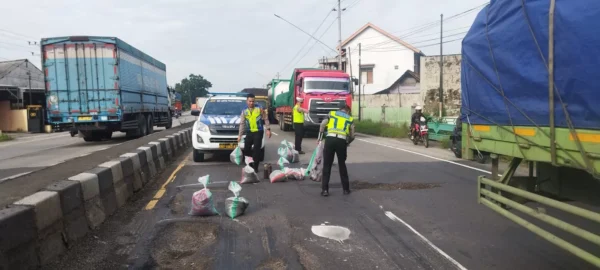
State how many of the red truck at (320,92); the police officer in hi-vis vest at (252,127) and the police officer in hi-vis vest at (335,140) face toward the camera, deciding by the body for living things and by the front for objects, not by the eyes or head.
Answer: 2

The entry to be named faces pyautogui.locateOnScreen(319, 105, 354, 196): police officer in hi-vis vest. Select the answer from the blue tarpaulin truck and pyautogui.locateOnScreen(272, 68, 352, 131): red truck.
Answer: the red truck

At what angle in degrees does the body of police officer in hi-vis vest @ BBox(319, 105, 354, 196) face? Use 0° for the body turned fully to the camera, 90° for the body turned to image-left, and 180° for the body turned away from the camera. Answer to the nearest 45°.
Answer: approximately 180°

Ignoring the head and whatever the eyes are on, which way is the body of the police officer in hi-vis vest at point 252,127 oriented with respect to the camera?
toward the camera

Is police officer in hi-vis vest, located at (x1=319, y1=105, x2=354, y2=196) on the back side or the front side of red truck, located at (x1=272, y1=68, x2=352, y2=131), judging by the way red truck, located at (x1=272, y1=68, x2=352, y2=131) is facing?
on the front side

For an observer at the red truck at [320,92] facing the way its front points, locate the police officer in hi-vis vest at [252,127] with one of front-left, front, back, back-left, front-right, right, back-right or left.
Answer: front

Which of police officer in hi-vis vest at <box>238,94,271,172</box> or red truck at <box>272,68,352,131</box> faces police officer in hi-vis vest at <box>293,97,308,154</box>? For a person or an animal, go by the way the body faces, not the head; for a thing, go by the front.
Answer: the red truck

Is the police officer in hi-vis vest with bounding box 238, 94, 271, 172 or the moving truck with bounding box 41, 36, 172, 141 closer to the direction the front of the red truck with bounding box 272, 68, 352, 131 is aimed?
the police officer in hi-vis vest

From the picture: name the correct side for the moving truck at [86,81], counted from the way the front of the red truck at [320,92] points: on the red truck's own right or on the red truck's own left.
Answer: on the red truck's own right

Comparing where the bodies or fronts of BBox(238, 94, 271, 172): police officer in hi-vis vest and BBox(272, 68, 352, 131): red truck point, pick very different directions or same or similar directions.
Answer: same or similar directions

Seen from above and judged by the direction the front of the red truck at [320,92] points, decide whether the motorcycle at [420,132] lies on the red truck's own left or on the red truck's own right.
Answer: on the red truck's own left

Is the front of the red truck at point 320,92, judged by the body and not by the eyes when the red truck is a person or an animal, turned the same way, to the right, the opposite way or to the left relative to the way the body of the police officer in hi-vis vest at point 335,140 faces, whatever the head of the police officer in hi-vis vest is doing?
the opposite way

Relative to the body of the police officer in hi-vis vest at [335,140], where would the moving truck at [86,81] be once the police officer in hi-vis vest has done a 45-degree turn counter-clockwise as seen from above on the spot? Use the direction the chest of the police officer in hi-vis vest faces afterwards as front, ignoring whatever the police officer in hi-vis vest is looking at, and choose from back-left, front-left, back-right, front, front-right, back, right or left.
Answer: front

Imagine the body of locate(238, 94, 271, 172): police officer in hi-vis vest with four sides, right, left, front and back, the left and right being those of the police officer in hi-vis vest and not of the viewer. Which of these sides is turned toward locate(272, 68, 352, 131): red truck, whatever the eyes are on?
back

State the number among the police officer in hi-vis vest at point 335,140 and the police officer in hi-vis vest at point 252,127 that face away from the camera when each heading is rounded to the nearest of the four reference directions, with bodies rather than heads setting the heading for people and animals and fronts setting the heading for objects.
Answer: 1

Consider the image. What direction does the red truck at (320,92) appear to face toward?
toward the camera
